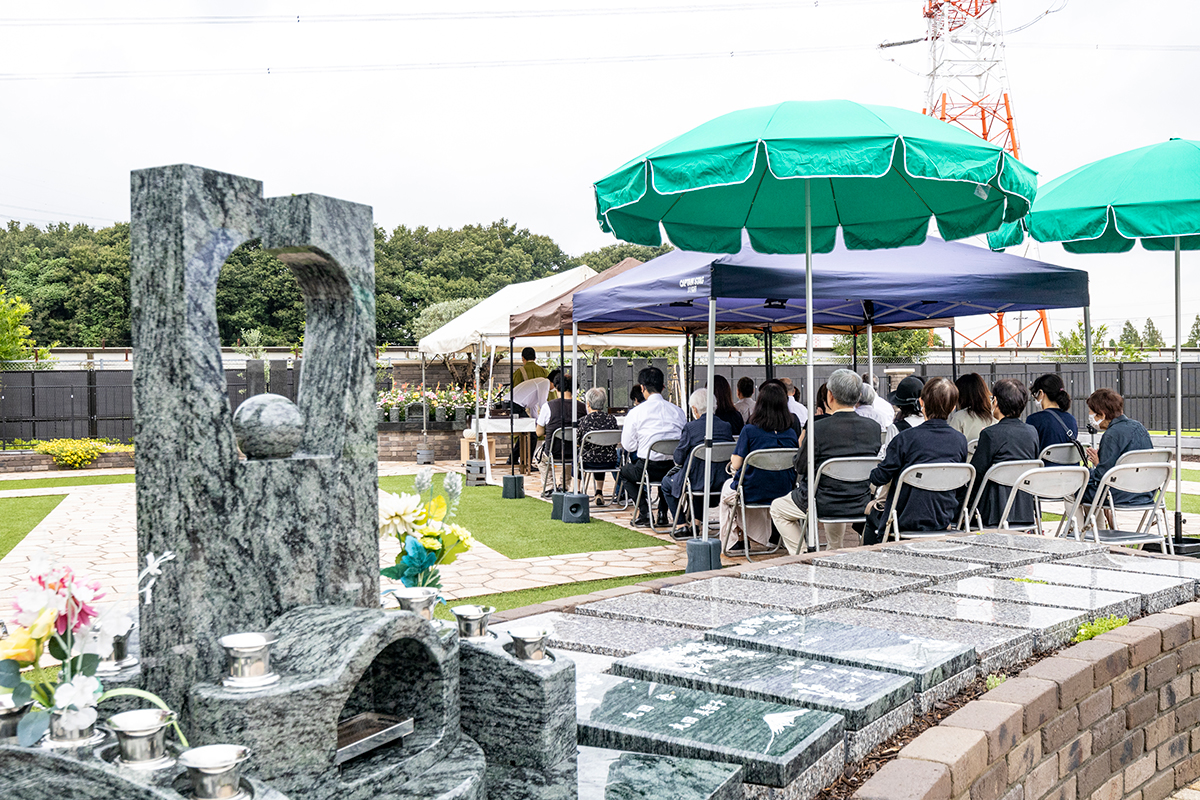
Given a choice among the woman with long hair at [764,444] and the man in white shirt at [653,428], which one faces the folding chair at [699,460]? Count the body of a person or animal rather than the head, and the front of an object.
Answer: the woman with long hair

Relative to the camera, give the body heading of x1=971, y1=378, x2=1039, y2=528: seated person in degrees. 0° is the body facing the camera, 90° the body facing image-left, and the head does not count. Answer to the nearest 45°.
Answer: approximately 180°

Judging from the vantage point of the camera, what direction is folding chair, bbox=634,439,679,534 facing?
facing away from the viewer and to the left of the viewer

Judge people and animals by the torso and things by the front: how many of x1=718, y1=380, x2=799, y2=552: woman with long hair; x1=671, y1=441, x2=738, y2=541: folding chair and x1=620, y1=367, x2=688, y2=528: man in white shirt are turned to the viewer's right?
0

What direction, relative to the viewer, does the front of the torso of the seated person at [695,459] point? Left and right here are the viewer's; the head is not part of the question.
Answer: facing away from the viewer and to the left of the viewer

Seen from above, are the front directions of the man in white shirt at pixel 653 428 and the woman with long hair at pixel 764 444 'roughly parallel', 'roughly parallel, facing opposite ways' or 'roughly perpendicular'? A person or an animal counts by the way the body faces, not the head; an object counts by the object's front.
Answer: roughly parallel

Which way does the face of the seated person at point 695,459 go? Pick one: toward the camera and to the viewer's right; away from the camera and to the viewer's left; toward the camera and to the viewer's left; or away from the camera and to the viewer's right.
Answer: away from the camera and to the viewer's left

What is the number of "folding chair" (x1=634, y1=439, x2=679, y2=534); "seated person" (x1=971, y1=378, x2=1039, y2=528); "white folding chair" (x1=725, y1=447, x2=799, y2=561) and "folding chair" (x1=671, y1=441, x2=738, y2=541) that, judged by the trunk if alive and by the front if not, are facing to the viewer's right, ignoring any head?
0

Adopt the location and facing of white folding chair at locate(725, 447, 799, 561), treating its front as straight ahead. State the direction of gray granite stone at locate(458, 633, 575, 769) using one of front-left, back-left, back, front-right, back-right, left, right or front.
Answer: back-left

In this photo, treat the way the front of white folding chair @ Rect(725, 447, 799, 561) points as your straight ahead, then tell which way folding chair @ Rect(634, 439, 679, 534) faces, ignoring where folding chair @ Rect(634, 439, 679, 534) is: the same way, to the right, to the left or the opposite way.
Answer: the same way

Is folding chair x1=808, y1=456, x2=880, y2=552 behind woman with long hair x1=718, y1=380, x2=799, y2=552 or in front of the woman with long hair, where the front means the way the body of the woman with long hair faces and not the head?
behind

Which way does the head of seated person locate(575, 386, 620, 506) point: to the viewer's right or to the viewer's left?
to the viewer's left

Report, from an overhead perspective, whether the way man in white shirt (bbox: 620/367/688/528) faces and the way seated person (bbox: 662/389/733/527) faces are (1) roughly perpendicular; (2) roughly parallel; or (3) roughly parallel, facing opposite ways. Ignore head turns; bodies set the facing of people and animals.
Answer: roughly parallel

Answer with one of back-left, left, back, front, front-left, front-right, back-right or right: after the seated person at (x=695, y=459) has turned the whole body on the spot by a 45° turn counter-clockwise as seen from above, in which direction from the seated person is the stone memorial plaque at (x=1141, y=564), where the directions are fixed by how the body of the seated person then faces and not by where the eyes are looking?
back-left

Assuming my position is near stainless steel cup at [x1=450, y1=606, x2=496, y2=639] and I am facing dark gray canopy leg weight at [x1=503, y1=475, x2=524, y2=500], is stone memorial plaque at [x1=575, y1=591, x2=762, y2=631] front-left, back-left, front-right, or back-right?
front-right

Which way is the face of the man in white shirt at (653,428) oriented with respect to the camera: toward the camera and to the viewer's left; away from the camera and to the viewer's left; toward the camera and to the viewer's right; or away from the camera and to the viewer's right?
away from the camera and to the viewer's left

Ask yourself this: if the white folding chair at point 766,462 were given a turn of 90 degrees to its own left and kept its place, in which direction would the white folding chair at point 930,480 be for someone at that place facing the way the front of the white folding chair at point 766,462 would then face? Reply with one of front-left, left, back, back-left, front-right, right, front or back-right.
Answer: left
